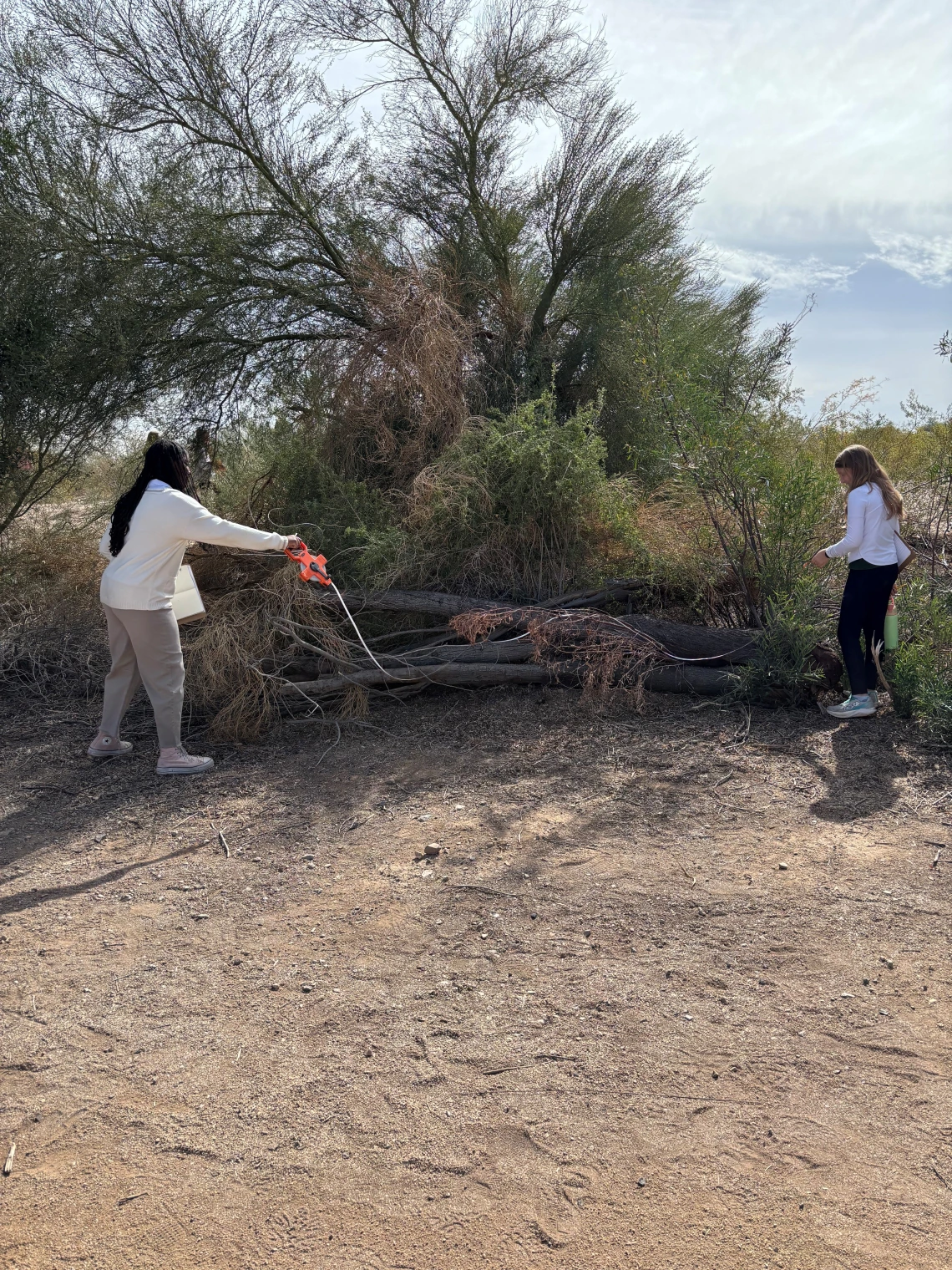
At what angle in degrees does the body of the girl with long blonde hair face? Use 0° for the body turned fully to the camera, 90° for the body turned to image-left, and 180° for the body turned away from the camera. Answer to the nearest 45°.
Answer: approximately 90°

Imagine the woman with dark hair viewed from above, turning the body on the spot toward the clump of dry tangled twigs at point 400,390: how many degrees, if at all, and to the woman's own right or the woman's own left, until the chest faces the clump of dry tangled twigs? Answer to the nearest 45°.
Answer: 0° — they already face it

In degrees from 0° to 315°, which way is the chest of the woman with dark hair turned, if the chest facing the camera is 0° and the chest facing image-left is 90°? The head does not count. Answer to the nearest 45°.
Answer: approximately 225°

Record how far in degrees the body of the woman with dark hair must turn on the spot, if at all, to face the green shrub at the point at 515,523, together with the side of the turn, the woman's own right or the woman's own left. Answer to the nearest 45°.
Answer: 0° — they already face it

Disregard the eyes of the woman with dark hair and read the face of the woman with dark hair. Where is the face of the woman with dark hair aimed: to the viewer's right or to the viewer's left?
to the viewer's right

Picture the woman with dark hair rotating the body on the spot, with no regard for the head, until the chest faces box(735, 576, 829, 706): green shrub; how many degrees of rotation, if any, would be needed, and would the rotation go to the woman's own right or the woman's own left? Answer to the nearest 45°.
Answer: approximately 45° to the woman's own right

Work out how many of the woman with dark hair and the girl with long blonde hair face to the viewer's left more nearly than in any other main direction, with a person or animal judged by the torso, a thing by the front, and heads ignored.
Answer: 1
